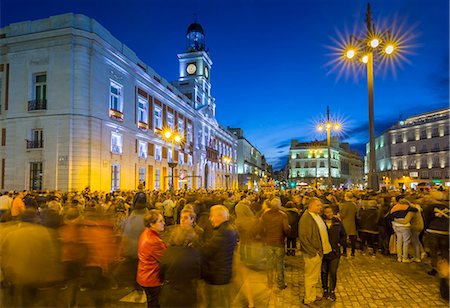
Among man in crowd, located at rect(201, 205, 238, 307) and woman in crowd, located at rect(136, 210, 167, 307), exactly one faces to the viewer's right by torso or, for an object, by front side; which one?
the woman in crowd

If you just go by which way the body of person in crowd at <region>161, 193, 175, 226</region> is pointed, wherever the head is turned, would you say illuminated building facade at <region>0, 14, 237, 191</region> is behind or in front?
in front

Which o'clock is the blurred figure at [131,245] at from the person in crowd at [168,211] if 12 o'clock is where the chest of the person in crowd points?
The blurred figure is roughly at 6 o'clock from the person in crowd.

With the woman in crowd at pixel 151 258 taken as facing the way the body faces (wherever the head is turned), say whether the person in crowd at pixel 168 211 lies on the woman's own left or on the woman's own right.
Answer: on the woman's own left

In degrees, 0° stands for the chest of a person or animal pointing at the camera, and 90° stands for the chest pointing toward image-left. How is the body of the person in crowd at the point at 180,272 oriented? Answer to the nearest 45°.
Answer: approximately 180°

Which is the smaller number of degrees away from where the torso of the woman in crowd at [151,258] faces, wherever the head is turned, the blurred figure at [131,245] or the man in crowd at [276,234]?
the man in crowd

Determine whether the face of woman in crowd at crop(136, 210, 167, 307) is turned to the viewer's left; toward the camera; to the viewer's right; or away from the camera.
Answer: to the viewer's right
